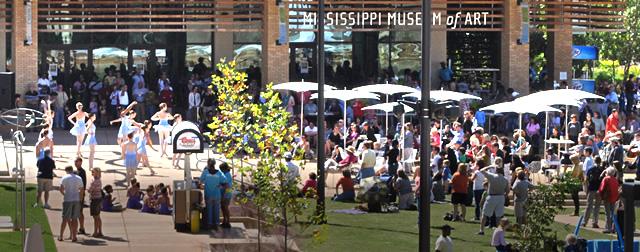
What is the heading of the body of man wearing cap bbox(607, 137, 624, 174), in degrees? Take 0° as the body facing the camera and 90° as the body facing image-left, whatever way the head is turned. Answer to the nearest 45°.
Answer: approximately 90°

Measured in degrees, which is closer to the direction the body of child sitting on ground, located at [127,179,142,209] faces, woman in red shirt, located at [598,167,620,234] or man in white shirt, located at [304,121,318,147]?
the man in white shirt

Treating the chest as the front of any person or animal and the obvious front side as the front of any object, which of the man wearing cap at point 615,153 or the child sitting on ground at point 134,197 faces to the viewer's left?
the man wearing cap

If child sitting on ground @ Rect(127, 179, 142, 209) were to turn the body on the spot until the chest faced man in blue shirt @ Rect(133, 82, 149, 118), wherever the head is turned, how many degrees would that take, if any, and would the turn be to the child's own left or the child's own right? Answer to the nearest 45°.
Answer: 0° — they already face them

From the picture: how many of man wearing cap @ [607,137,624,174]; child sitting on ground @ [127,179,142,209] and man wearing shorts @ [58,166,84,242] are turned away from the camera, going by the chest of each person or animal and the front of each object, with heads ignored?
2

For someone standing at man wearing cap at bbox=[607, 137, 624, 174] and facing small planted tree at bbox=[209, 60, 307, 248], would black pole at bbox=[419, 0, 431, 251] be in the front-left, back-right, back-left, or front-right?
front-left

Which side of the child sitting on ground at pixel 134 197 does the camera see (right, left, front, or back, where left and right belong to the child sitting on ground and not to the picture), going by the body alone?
back

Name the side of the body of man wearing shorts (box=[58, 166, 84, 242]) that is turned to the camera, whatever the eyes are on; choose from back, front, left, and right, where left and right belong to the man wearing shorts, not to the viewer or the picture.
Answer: back

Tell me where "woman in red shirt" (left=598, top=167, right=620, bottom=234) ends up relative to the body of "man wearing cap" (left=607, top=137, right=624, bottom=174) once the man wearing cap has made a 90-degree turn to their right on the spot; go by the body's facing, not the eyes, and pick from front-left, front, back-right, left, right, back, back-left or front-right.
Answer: back

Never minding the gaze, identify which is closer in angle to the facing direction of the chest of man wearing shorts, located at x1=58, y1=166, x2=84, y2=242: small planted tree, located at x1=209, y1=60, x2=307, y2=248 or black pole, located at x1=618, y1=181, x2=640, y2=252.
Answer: the small planted tree

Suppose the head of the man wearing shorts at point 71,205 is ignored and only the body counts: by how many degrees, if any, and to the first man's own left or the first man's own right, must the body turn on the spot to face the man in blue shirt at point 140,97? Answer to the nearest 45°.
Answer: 0° — they already face them

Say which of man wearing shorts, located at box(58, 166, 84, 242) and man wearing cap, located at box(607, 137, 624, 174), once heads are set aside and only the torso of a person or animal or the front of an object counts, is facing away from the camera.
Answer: the man wearing shorts

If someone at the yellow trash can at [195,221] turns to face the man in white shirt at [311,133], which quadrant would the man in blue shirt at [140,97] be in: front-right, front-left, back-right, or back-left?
front-left
